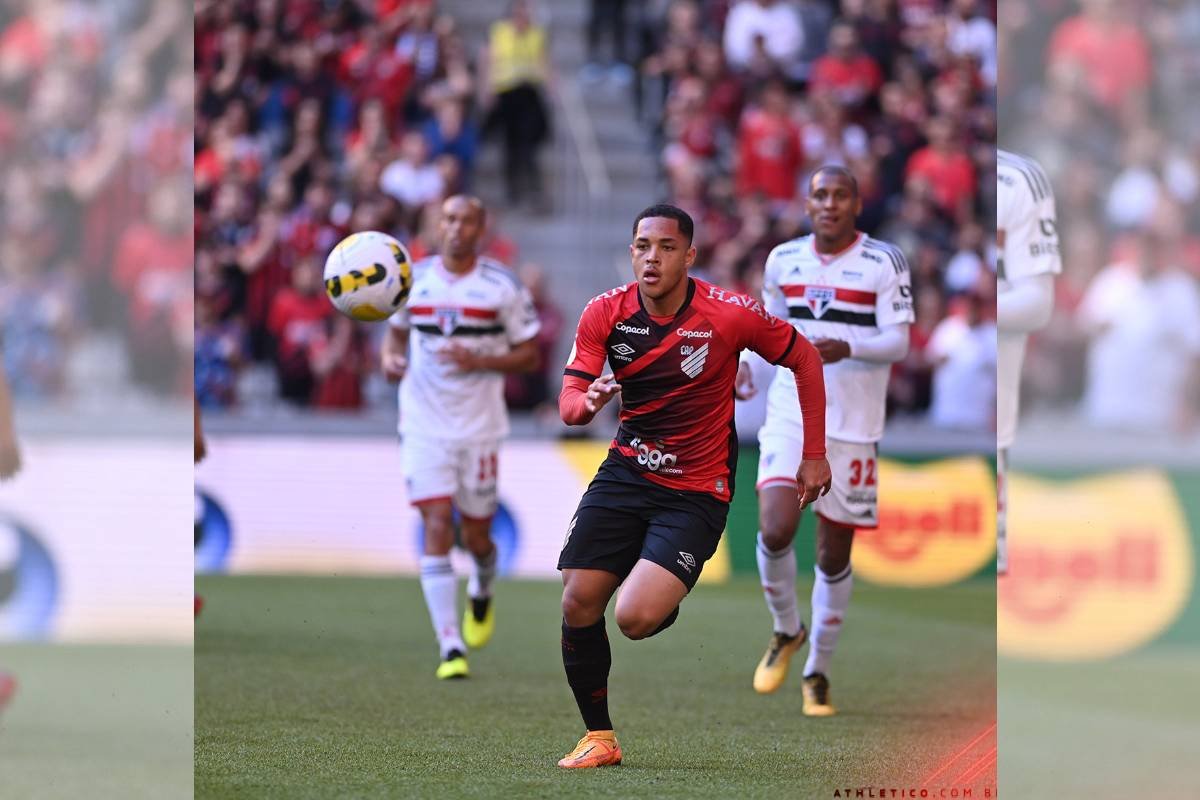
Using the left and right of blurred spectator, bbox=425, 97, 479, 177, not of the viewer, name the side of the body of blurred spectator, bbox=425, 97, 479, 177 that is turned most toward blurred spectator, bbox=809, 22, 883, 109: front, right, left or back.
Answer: left

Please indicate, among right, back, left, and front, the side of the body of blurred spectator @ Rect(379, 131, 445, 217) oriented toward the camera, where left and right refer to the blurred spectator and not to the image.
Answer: front

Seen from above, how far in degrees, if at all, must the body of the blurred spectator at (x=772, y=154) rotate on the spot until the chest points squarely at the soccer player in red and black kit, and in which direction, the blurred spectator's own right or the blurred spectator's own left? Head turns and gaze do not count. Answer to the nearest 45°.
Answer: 0° — they already face them
